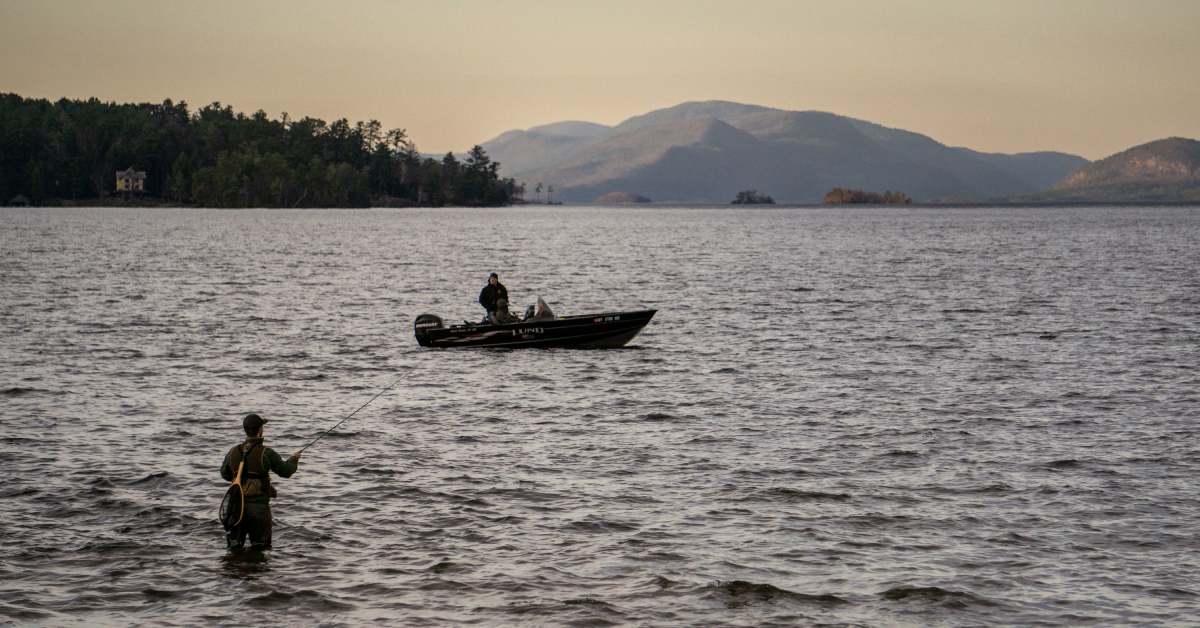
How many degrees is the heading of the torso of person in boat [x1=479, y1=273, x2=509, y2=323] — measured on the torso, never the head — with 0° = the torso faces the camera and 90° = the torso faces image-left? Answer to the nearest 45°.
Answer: approximately 0°

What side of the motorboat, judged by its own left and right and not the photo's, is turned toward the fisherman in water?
right

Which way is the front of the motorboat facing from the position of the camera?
facing to the right of the viewer

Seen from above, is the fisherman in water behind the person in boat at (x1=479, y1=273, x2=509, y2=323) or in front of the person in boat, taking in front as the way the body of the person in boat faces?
in front
